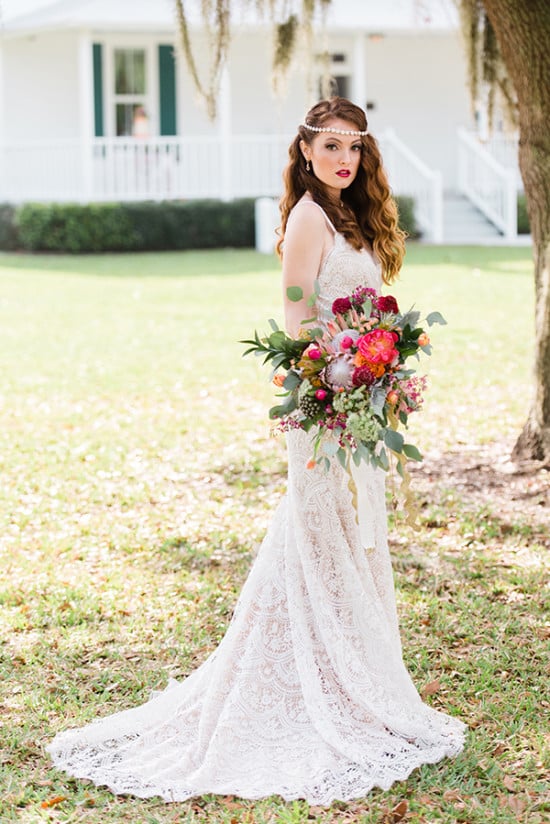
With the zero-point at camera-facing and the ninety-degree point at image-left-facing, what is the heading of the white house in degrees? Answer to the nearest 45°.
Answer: approximately 0°

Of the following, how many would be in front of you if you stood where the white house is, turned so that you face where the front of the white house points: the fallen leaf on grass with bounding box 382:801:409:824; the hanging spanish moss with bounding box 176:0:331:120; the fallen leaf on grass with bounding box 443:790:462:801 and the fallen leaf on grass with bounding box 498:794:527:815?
4

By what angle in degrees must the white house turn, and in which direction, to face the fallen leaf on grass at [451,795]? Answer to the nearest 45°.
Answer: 0° — it already faces it

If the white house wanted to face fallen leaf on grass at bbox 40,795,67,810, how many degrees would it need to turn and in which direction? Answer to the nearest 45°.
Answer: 0° — it already faces it

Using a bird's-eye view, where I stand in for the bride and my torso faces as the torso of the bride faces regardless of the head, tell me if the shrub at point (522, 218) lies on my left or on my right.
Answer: on my left

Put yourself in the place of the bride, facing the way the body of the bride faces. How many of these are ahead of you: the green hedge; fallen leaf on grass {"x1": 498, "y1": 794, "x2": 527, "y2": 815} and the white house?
1

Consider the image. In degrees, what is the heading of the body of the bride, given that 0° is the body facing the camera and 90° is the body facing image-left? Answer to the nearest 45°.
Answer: approximately 315°

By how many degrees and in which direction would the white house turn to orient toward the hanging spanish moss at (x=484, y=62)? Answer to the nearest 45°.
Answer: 0° — it already faces it
